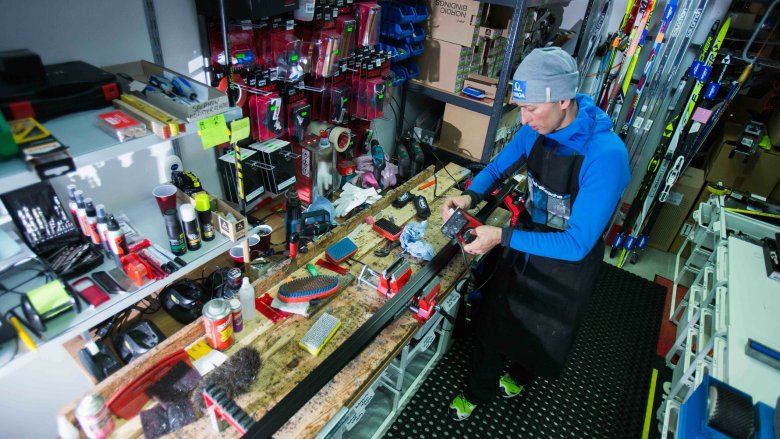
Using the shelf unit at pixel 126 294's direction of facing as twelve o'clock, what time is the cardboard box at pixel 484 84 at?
The cardboard box is roughly at 10 o'clock from the shelf unit.

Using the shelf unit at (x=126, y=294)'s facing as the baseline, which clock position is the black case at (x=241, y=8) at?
The black case is roughly at 9 o'clock from the shelf unit.

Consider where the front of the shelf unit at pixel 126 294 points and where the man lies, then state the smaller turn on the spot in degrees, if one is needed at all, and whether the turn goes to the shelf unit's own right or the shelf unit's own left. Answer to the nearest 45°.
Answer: approximately 45° to the shelf unit's own left

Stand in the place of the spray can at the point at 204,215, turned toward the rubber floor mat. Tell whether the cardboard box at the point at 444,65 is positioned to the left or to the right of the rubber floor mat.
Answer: left

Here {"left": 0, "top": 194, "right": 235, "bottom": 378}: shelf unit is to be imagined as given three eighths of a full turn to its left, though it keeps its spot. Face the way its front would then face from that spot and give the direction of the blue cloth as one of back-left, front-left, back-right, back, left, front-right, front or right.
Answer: right

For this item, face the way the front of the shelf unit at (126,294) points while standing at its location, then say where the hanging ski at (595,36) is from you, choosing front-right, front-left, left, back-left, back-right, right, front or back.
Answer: front-left

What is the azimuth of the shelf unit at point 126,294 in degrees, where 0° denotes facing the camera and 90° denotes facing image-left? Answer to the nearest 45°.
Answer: approximately 315°

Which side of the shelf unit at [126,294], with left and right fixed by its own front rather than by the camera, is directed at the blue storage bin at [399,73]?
left

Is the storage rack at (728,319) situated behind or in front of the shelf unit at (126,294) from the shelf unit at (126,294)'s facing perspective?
in front

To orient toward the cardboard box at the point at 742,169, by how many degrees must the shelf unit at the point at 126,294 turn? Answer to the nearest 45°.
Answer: approximately 45° to its left
